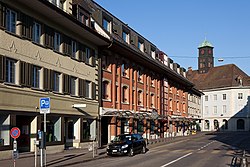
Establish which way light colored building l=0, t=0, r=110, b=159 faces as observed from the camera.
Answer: facing the viewer and to the right of the viewer
